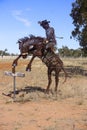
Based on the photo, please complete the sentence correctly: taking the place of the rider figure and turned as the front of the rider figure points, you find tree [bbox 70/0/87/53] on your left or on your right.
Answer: on your right

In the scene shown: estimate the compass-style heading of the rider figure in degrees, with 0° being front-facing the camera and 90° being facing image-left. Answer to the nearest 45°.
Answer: approximately 90°
